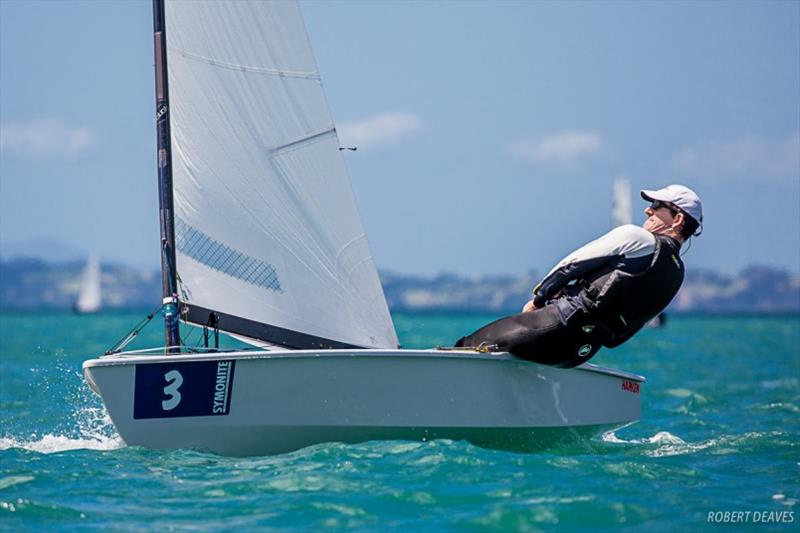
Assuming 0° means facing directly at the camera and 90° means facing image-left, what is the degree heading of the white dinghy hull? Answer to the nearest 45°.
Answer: approximately 90°
